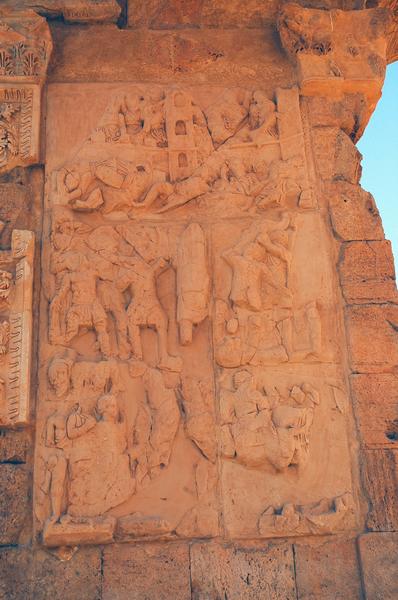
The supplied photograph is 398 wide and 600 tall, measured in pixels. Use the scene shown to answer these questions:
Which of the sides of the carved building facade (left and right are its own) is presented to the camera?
front

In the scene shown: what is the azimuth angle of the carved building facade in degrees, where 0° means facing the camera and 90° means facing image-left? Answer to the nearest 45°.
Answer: approximately 0°
